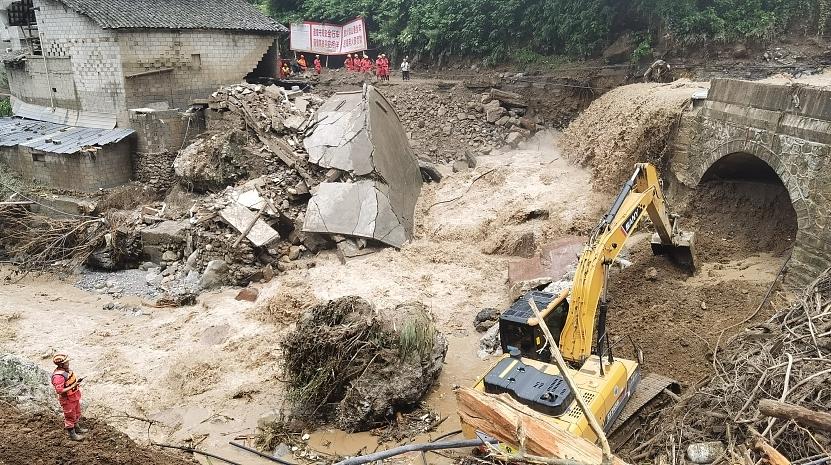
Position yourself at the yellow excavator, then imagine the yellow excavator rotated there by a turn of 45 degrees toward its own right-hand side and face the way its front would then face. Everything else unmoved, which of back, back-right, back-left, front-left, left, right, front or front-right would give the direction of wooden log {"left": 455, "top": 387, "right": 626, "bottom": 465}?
right

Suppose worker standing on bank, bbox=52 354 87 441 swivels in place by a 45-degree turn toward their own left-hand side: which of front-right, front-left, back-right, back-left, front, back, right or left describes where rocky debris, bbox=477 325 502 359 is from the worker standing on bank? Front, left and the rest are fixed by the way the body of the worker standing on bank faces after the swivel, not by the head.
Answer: front-right

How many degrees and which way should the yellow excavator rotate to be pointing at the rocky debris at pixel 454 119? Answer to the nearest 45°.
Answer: approximately 45° to its left

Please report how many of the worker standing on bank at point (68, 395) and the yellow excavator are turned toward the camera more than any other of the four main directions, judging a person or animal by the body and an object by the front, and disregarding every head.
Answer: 0

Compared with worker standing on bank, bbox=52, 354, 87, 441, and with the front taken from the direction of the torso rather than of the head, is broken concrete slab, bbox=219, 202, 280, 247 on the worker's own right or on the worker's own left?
on the worker's own left

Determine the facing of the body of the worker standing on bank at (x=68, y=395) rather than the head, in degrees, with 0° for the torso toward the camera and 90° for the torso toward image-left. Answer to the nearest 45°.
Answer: approximately 270°

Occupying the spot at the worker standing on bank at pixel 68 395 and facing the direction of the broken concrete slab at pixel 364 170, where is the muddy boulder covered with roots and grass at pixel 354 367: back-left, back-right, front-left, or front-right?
front-right

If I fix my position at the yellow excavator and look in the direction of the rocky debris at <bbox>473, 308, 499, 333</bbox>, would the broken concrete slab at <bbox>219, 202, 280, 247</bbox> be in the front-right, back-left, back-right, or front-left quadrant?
front-left

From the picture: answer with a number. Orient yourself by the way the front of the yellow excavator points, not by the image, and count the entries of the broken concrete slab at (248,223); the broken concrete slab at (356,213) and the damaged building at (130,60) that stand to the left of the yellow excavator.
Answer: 3

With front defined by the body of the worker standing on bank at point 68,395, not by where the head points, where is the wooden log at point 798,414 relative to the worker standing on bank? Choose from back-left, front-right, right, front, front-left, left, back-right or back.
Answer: front-right

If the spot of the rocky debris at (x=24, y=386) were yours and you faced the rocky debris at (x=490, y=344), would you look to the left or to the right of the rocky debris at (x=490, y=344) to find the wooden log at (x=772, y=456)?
right

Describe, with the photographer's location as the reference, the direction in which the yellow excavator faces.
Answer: facing away from the viewer and to the right of the viewer

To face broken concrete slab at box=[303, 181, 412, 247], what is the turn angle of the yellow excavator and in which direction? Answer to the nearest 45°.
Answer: approximately 90° to its left

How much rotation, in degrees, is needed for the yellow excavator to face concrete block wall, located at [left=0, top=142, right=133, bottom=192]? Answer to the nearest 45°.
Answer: approximately 90° to its left
